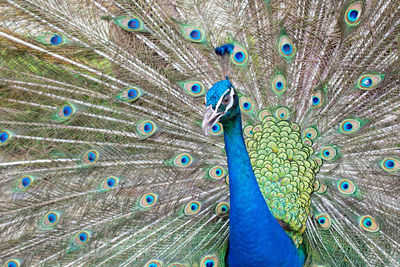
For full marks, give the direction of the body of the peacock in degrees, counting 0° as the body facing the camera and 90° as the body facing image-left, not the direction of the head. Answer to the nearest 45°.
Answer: approximately 45°
